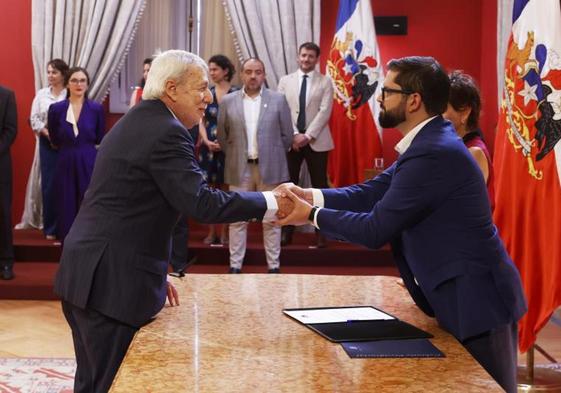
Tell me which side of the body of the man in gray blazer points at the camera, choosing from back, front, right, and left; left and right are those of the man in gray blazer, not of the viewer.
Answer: front

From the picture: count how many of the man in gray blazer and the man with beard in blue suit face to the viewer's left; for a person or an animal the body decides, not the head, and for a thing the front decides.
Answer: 1

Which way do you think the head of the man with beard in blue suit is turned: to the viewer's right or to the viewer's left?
to the viewer's left

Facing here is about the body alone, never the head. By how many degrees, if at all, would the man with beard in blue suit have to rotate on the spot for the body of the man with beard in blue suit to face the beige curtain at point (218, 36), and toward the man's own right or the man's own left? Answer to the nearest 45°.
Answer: approximately 90° to the man's own right

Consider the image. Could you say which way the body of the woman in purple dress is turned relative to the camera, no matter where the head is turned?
toward the camera

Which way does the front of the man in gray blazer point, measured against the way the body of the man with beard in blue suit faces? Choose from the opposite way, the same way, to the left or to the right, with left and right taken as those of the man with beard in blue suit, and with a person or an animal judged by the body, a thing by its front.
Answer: to the left

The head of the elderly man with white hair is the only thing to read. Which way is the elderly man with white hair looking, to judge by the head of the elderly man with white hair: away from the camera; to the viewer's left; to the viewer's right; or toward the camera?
to the viewer's right

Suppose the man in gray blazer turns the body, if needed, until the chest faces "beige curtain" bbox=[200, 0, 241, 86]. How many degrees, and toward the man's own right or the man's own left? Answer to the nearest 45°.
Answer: approximately 180°

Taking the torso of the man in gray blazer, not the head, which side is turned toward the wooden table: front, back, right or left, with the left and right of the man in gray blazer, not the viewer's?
front

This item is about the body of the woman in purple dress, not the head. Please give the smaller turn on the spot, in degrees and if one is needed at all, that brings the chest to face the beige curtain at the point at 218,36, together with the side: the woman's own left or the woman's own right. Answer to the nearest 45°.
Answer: approximately 135° to the woman's own left

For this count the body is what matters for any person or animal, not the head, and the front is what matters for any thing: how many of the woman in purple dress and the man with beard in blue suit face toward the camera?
1

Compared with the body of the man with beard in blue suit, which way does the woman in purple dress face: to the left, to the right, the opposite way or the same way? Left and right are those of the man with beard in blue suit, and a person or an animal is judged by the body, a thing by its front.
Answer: to the left

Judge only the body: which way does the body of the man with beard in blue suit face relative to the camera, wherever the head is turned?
to the viewer's left

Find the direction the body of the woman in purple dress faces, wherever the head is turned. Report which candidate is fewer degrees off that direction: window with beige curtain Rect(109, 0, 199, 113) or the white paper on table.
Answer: the white paper on table
